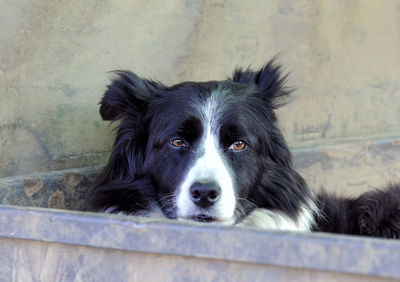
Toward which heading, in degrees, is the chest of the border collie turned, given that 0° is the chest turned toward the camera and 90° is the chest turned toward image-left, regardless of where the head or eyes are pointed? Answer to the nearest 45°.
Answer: approximately 45°
